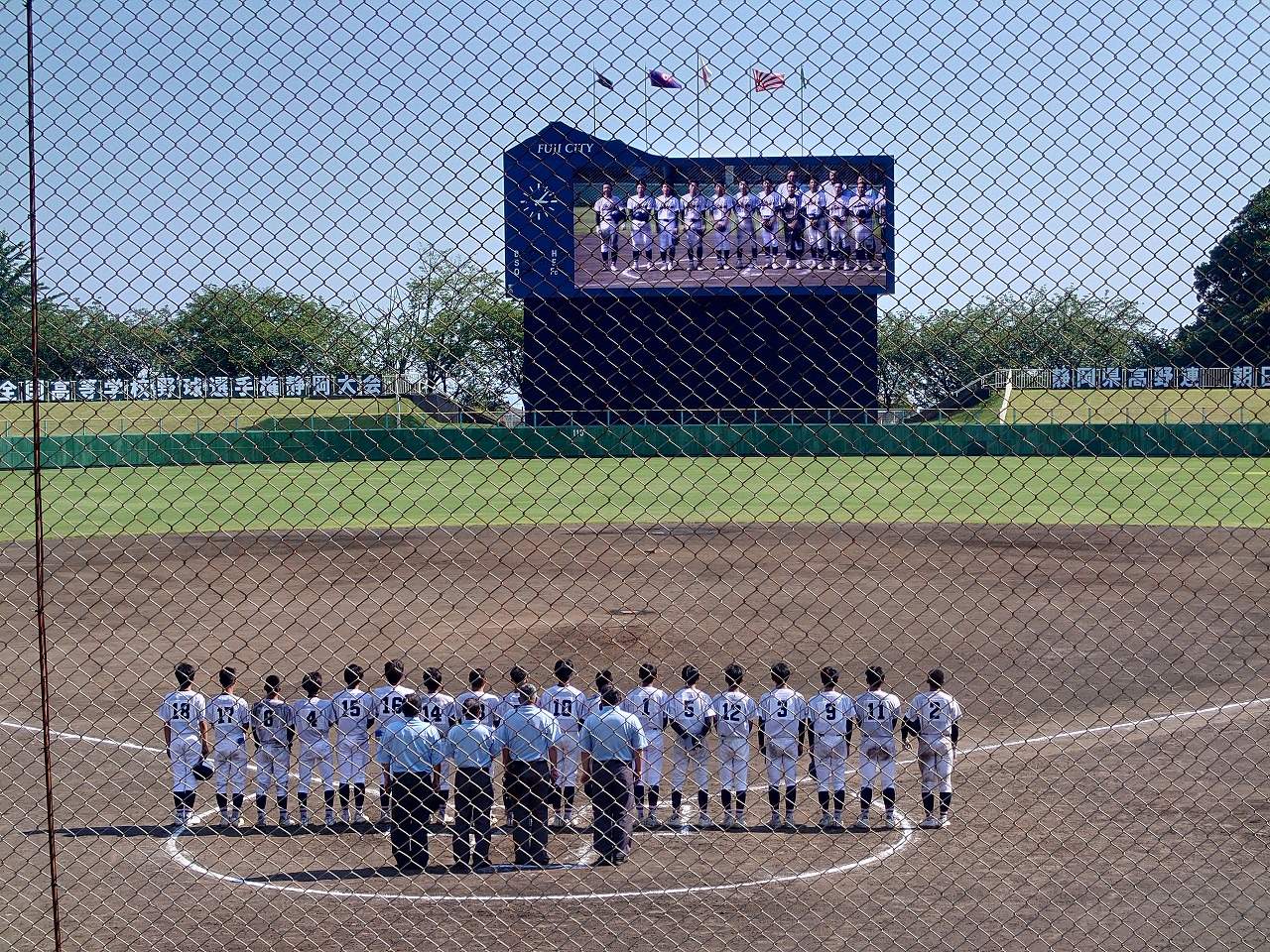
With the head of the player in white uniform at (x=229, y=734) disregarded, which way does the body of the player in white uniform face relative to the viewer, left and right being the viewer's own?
facing away from the viewer

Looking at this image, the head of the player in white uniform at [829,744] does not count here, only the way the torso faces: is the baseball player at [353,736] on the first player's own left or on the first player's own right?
on the first player's own left

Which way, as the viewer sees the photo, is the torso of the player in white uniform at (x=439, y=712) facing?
away from the camera

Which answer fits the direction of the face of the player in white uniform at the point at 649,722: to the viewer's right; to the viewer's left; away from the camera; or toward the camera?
away from the camera

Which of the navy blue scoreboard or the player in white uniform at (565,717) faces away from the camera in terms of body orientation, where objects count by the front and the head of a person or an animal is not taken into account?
the player in white uniform

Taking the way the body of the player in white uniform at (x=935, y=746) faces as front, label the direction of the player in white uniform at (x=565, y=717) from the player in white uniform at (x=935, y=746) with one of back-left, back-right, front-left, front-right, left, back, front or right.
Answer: left

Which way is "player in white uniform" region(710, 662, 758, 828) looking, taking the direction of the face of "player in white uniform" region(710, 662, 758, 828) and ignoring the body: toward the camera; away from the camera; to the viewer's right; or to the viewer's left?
away from the camera

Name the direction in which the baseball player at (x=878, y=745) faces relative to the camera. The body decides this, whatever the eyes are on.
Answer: away from the camera

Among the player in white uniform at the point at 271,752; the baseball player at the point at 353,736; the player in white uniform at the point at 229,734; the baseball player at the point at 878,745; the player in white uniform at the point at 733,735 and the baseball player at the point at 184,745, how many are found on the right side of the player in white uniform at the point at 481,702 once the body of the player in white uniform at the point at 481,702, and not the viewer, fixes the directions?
2

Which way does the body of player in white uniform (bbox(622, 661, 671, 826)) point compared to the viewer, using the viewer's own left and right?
facing away from the viewer

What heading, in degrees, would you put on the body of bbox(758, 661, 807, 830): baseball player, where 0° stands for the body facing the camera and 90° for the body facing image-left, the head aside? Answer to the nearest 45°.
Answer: approximately 180°

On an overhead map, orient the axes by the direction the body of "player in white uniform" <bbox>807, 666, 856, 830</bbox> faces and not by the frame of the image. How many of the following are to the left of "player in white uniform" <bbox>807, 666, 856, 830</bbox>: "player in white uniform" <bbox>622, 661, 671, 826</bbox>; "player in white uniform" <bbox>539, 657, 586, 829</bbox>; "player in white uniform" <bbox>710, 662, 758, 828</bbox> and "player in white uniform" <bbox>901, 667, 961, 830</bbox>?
3

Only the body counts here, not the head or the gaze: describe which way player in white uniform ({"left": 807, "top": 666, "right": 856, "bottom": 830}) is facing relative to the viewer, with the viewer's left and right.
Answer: facing away from the viewer

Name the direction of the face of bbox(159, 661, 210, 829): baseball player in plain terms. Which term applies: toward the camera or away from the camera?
away from the camera

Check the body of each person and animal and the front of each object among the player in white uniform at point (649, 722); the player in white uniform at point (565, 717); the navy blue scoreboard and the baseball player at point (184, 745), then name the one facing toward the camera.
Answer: the navy blue scoreboard

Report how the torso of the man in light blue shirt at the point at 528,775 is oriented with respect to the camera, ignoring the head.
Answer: away from the camera

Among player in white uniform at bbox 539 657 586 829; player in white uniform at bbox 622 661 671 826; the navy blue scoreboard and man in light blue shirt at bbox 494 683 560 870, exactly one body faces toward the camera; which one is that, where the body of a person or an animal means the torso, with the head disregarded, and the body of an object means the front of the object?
the navy blue scoreboard
